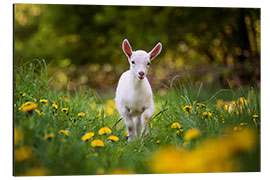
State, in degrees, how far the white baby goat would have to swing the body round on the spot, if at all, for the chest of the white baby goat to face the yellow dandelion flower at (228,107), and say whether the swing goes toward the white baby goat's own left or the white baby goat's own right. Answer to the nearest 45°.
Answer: approximately 90° to the white baby goat's own left

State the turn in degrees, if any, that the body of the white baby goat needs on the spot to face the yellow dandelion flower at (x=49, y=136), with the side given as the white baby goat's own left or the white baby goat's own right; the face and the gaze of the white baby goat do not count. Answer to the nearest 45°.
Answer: approximately 45° to the white baby goat's own right

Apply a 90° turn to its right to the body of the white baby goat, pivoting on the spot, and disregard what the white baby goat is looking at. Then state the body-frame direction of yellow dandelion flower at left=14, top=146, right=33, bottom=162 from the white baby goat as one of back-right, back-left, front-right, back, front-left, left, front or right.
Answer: front-left

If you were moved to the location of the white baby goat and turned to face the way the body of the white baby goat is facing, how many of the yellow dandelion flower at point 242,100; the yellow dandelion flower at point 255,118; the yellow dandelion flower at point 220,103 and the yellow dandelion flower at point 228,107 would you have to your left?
4

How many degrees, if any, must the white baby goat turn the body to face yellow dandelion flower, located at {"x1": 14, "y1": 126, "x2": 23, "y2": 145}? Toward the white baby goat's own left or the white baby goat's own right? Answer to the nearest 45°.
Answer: approximately 45° to the white baby goat's own right

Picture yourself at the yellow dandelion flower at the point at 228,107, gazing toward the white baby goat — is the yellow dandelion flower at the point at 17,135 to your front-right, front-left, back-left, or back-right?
front-left

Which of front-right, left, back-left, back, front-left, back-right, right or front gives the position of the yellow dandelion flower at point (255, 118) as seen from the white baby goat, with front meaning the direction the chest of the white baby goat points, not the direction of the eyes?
left

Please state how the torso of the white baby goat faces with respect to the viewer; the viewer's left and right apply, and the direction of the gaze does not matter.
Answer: facing the viewer
